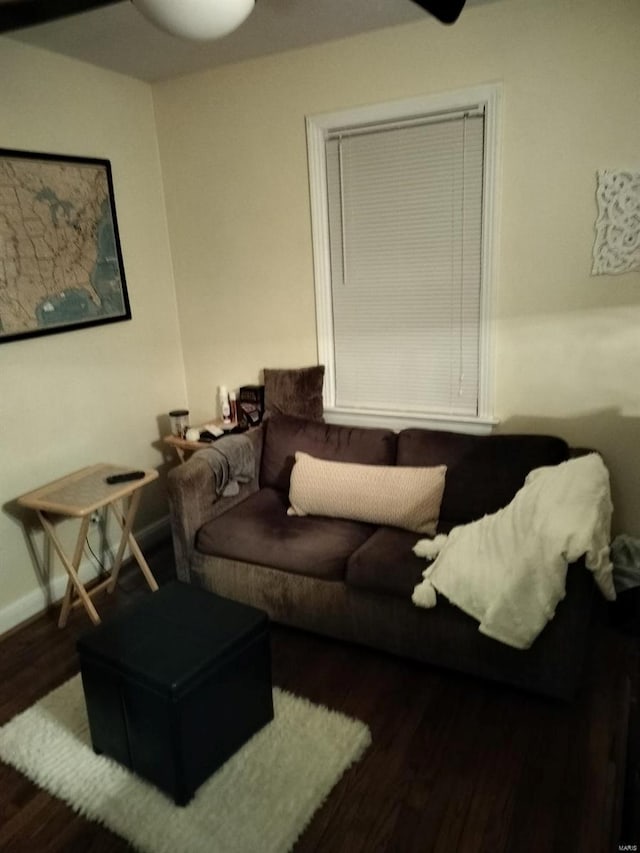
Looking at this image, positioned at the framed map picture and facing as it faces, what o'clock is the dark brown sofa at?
The dark brown sofa is roughly at 12 o'clock from the framed map picture.

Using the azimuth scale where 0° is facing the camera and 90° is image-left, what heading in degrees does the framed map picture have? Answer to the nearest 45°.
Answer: approximately 315°

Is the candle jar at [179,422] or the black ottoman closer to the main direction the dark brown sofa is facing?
the black ottoman

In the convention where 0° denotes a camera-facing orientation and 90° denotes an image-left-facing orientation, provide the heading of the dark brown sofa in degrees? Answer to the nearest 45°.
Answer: approximately 45°

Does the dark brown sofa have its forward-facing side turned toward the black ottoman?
yes

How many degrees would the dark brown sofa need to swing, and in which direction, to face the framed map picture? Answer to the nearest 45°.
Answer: approximately 45° to its right

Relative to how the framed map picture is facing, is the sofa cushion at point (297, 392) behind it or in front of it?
in front

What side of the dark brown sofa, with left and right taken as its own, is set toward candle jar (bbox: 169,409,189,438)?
right
